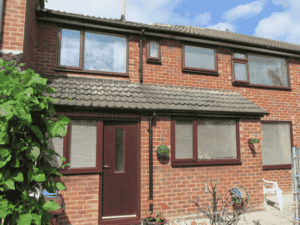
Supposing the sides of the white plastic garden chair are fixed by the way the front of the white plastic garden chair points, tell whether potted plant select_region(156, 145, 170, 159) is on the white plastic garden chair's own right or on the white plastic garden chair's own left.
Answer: on the white plastic garden chair's own right

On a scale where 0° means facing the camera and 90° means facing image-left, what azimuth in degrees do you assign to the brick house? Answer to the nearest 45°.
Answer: approximately 315°

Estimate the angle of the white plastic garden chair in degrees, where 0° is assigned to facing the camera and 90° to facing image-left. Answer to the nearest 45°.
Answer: approximately 315°

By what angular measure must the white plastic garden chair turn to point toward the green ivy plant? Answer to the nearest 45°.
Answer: approximately 45° to its right

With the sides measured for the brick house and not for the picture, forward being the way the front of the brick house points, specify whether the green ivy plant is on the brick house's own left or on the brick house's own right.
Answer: on the brick house's own right
